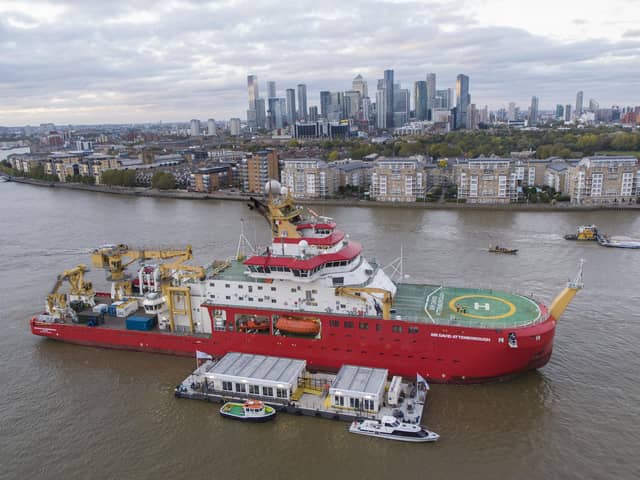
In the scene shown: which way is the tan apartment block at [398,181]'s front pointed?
toward the camera

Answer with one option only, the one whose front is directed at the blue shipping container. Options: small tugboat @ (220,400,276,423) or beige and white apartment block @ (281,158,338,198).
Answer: the beige and white apartment block

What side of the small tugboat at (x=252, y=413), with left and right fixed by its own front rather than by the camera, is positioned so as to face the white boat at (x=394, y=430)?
front

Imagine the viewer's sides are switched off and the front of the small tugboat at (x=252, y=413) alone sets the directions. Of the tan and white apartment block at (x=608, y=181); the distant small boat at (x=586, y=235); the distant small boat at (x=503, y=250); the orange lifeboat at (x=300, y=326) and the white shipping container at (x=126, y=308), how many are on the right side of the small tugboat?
0

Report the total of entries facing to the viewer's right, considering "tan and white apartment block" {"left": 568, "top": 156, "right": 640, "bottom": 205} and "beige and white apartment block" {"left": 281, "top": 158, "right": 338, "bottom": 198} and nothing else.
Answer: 0

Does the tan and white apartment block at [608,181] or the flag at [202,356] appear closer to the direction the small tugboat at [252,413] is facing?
the tan and white apartment block

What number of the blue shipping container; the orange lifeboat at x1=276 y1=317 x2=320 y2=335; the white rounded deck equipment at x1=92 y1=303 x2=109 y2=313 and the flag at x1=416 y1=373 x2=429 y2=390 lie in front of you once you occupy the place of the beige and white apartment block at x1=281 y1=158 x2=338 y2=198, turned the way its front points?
4

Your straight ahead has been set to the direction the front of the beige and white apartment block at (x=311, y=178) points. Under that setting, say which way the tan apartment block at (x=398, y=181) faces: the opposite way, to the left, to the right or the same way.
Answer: the same way

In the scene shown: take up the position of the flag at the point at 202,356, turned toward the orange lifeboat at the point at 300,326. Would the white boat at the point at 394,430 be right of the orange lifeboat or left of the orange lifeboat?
right

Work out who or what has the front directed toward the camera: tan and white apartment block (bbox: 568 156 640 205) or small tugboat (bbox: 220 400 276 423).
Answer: the tan and white apartment block

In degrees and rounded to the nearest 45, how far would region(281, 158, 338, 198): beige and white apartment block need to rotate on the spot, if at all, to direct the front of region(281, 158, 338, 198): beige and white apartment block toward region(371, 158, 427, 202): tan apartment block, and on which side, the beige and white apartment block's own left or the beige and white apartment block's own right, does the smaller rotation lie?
approximately 45° to the beige and white apartment block's own left

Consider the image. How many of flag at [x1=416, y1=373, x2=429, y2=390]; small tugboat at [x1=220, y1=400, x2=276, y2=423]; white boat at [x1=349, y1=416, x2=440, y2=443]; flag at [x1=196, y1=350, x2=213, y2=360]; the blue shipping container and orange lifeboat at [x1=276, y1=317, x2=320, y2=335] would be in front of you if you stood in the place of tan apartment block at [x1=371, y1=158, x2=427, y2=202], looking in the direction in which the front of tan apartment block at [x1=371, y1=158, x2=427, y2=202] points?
6

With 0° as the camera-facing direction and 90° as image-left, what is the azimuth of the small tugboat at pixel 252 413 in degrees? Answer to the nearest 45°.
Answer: approximately 270°

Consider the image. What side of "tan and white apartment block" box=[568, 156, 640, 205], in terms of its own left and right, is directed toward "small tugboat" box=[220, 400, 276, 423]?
front

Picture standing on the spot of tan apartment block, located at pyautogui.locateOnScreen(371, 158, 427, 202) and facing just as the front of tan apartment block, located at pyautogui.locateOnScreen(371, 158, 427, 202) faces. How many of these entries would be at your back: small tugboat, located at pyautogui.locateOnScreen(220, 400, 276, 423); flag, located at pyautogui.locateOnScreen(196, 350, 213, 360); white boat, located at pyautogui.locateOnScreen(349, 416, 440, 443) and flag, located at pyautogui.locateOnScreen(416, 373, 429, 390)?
0

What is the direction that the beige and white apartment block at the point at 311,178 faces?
toward the camera
